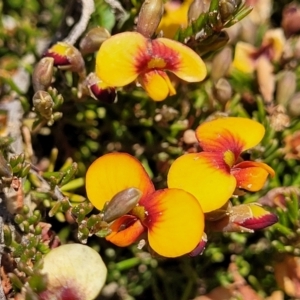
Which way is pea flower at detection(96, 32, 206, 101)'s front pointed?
toward the camera
